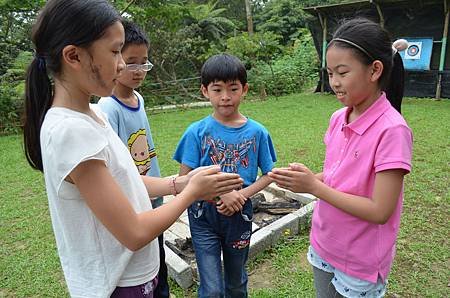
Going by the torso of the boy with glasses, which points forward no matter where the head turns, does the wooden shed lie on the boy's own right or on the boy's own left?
on the boy's own left

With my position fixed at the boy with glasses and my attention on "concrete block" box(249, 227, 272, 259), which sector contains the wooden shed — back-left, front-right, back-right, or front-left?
front-left

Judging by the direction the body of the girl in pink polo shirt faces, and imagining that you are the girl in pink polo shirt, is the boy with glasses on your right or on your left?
on your right

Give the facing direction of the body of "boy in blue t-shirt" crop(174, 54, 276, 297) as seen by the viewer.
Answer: toward the camera

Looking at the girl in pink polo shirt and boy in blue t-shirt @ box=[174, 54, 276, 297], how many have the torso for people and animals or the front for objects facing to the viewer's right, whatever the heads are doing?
0

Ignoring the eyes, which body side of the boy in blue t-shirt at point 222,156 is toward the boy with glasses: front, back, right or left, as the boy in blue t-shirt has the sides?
right

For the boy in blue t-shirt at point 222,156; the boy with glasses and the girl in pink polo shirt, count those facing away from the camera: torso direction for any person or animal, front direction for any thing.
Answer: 0

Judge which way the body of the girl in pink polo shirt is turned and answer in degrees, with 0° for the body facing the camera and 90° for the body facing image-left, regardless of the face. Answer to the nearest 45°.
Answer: approximately 45°

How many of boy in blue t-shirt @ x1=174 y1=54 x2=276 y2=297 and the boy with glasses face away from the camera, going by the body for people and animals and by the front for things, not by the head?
0

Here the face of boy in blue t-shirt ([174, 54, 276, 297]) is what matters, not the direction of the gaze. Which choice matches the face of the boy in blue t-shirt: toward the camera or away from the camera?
toward the camera

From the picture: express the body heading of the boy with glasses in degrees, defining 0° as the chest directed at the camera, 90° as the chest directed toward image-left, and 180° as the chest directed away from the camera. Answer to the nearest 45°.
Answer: approximately 315°

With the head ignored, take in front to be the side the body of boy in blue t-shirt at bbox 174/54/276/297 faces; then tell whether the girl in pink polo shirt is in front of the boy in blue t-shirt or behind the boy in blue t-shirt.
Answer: in front

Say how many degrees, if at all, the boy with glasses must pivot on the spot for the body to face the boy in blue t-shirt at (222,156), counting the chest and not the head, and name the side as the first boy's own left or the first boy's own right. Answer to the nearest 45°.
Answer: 0° — they already face them

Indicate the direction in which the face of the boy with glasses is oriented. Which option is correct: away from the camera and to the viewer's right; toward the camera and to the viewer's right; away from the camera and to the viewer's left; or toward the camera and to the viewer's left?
toward the camera and to the viewer's right

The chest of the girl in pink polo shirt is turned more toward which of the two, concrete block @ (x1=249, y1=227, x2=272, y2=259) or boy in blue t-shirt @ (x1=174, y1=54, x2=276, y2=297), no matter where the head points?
the boy in blue t-shirt
